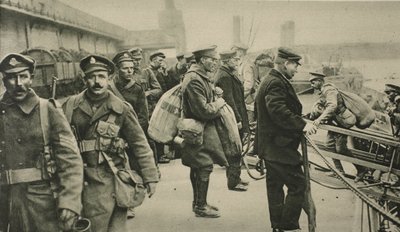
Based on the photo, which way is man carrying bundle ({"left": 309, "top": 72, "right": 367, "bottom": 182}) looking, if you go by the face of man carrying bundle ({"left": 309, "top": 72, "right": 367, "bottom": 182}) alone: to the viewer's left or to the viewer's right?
to the viewer's left

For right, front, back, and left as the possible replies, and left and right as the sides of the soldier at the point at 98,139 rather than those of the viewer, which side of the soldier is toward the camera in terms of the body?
front

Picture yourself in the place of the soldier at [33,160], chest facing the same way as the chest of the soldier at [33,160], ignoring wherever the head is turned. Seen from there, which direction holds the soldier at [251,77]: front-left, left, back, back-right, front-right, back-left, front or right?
back-left

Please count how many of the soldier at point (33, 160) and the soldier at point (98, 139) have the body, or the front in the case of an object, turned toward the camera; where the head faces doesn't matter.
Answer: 2

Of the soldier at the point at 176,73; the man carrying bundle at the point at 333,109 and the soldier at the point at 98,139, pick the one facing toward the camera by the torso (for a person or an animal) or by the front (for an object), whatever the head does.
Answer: the soldier at the point at 98,139

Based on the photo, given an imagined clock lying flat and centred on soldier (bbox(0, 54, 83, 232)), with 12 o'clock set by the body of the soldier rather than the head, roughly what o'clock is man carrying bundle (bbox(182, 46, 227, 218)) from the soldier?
The man carrying bundle is roughly at 8 o'clock from the soldier.

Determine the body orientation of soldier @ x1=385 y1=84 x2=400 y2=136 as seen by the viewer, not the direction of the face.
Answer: to the viewer's left

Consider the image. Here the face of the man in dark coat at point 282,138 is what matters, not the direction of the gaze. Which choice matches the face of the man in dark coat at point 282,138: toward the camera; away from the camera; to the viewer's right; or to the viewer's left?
to the viewer's right
